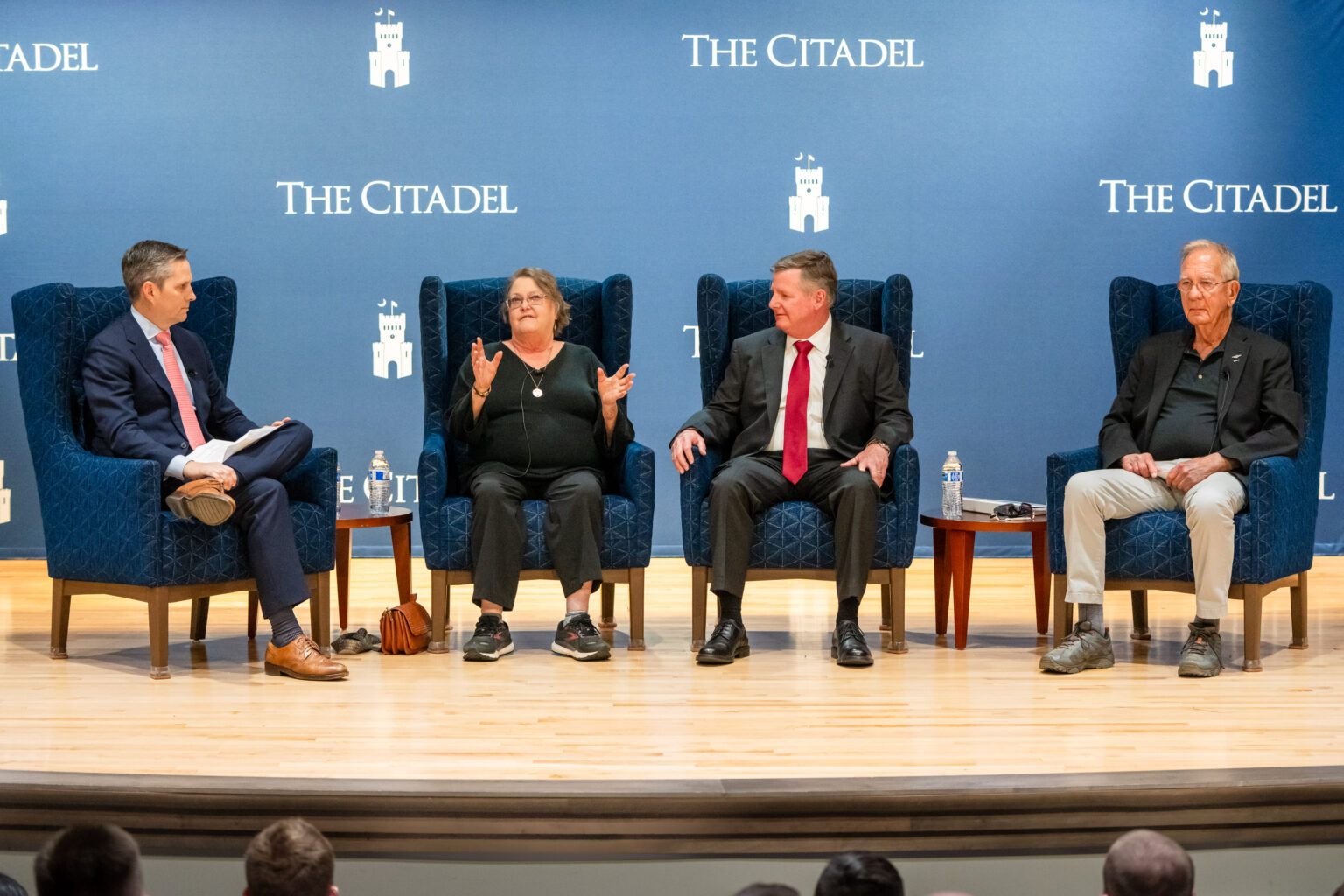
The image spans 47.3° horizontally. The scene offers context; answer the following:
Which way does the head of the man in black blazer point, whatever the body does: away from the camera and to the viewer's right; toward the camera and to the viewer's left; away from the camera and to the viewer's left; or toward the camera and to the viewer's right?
toward the camera and to the viewer's left

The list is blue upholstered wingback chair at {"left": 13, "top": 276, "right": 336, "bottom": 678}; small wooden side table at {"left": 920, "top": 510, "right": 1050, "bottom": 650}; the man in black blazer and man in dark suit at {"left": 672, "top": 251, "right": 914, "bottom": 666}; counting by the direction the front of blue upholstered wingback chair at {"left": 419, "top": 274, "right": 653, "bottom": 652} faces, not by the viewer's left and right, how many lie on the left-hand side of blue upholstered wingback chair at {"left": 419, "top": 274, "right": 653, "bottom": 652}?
3

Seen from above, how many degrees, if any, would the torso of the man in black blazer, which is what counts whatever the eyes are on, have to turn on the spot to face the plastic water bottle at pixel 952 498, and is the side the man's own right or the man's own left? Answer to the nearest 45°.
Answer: approximately 45° to the man's own right

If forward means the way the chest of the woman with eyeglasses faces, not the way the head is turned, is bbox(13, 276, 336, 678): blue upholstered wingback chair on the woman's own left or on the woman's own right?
on the woman's own right

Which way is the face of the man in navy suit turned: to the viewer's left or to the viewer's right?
to the viewer's right

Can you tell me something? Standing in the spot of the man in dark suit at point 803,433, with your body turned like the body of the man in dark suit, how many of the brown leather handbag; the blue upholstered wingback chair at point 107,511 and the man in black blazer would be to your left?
1

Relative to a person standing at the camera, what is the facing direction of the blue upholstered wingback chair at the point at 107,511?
facing the viewer and to the right of the viewer

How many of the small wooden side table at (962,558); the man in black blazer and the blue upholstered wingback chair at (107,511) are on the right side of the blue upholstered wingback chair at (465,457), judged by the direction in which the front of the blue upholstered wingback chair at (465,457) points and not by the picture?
1

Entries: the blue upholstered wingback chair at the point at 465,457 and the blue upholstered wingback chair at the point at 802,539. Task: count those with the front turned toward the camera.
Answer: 2

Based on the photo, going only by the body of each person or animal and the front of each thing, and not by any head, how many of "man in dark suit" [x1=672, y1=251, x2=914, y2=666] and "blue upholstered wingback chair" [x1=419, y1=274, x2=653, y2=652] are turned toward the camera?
2

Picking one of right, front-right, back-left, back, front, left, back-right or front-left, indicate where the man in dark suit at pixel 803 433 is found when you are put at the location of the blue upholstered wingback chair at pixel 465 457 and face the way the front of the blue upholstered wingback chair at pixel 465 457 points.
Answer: left

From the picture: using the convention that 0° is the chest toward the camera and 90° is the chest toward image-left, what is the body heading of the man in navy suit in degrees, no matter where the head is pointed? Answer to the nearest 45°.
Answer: approximately 315°

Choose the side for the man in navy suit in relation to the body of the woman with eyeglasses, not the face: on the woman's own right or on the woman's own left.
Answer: on the woman's own right

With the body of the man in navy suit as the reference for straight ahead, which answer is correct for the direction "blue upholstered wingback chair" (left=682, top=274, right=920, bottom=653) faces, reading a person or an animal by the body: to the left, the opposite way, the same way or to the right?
to the right

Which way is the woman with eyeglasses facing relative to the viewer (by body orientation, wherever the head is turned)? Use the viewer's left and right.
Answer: facing the viewer

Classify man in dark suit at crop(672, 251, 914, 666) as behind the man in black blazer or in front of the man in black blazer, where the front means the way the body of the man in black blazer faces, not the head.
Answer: in front

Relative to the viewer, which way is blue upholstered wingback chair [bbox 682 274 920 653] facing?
toward the camera
